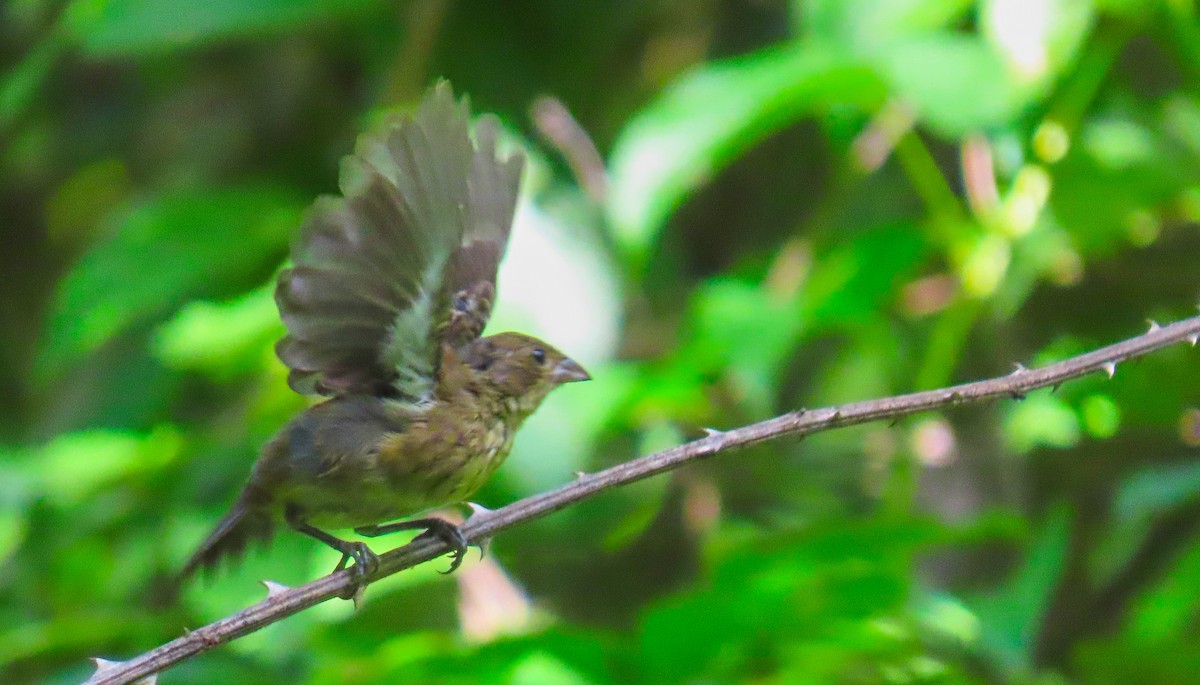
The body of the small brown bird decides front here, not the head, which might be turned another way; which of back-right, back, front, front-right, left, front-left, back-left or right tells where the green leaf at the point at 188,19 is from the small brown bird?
back-left

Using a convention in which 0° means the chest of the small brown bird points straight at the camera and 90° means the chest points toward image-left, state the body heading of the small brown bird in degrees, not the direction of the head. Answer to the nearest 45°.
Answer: approximately 270°

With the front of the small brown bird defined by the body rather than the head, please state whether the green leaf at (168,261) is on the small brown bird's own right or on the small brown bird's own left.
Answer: on the small brown bird's own left
